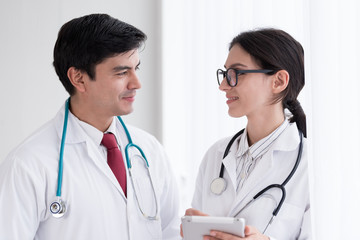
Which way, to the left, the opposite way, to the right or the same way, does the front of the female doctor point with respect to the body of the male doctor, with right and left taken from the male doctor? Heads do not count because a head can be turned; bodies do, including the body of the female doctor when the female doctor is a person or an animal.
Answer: to the right

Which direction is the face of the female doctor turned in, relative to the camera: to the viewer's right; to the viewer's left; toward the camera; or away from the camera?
to the viewer's left

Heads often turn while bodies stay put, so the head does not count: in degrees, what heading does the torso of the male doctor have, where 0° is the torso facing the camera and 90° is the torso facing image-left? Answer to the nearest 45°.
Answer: approximately 315°

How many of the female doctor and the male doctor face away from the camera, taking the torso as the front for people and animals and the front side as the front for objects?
0
